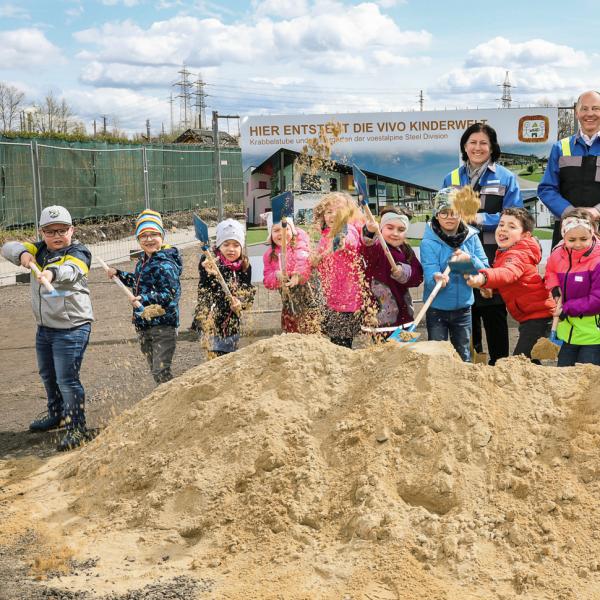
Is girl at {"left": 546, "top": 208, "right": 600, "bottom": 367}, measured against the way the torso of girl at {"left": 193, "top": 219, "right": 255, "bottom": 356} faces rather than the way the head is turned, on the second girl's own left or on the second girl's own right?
on the second girl's own left

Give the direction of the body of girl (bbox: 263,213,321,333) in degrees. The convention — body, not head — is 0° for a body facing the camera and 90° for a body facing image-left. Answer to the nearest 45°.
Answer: approximately 45°

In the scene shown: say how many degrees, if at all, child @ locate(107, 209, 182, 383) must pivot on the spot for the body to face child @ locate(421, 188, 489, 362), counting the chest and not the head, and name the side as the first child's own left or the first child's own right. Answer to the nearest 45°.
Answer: approximately 135° to the first child's own left

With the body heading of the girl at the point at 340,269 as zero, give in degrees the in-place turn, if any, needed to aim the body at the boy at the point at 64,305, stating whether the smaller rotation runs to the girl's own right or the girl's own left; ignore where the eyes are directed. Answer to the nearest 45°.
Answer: approximately 45° to the girl's own right

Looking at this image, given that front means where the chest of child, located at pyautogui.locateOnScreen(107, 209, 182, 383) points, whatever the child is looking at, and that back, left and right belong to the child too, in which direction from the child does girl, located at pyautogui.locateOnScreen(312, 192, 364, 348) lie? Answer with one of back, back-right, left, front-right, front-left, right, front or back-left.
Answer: back-left
